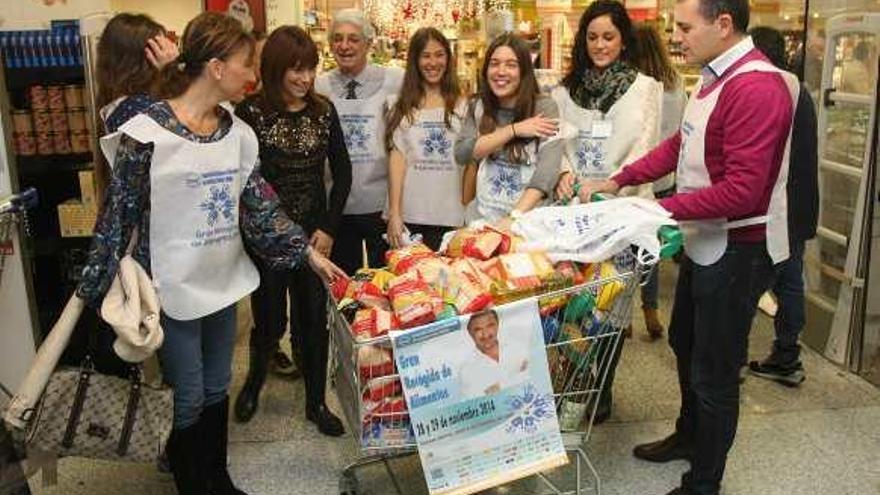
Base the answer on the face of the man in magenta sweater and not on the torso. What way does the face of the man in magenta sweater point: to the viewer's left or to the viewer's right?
to the viewer's left

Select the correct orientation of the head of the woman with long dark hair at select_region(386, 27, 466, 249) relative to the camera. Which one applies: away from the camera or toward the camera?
toward the camera

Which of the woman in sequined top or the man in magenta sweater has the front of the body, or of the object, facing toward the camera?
the woman in sequined top

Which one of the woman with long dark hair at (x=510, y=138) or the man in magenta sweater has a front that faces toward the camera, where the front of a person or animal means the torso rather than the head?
the woman with long dark hair

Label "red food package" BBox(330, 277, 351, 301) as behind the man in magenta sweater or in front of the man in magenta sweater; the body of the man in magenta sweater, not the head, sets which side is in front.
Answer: in front

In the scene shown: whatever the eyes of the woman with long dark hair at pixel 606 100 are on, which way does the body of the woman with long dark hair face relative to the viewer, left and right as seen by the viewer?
facing the viewer and to the left of the viewer

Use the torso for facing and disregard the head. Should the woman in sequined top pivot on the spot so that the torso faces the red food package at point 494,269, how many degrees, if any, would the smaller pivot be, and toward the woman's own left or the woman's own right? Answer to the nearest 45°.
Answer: approximately 45° to the woman's own left

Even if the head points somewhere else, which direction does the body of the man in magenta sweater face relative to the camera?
to the viewer's left

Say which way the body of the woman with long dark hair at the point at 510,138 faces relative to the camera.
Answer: toward the camera

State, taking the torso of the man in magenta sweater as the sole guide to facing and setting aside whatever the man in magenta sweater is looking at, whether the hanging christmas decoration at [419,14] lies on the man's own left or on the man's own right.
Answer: on the man's own right

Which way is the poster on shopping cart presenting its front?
toward the camera

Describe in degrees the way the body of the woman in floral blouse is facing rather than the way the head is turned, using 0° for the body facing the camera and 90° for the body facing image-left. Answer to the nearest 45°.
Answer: approximately 315°

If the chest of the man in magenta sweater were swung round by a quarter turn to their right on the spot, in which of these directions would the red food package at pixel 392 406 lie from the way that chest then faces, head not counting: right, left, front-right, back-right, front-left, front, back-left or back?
back-left

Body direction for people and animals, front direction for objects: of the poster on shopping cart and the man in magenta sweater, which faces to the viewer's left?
the man in magenta sweater
